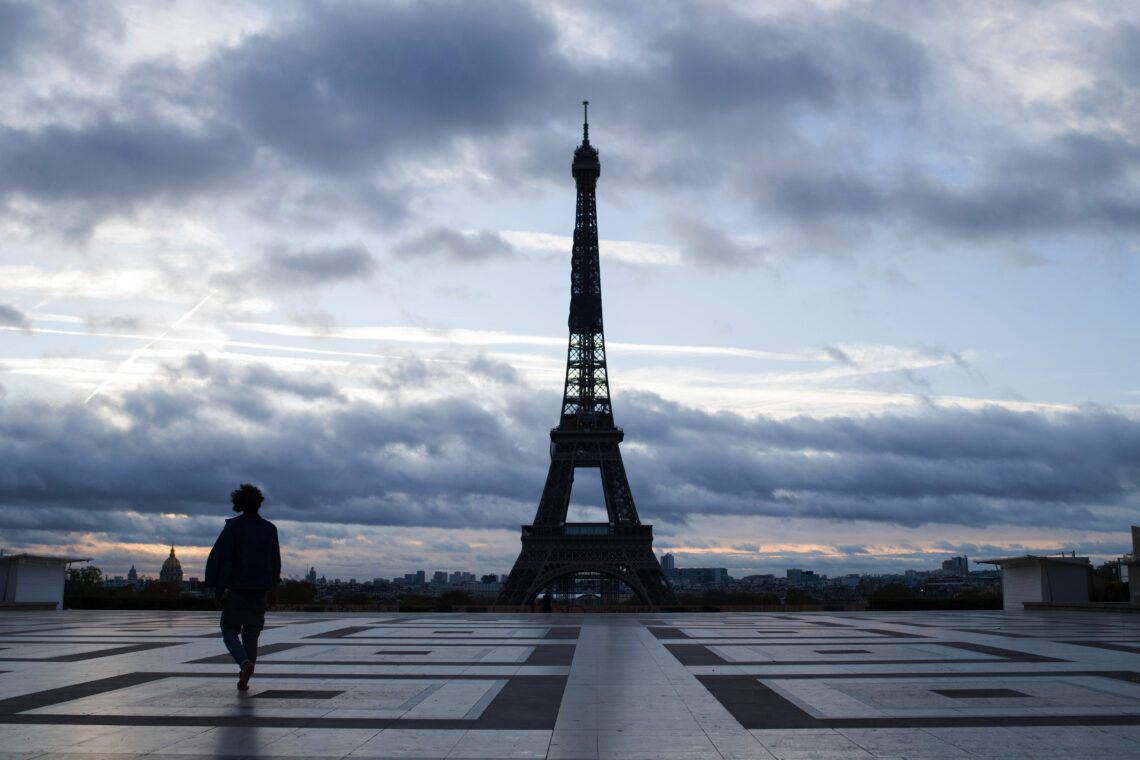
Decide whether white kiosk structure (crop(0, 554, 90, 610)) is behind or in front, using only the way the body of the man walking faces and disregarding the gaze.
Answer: in front

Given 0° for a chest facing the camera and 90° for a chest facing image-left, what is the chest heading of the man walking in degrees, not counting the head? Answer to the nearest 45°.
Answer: approximately 180°

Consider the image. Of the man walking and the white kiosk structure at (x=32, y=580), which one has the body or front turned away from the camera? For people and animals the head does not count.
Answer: the man walking

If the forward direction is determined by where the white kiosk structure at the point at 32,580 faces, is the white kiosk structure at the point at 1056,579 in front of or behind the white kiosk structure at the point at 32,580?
in front

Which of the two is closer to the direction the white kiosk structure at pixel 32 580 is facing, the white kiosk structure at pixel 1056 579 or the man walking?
the white kiosk structure

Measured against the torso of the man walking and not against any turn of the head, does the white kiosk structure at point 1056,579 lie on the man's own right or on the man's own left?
on the man's own right

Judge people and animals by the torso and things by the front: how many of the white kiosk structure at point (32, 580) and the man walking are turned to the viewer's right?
1
